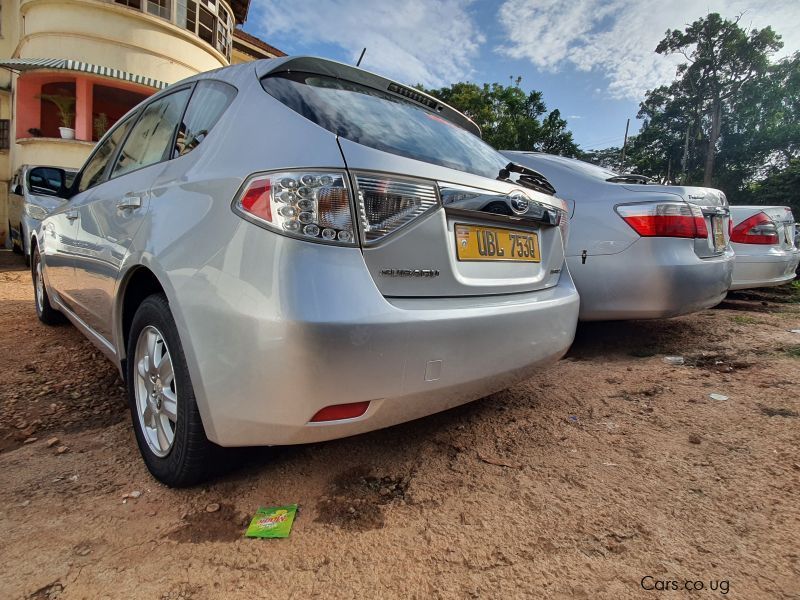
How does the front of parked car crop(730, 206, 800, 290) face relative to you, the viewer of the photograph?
facing away from the viewer and to the left of the viewer

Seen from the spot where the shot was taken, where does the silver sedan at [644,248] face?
facing away from the viewer and to the left of the viewer

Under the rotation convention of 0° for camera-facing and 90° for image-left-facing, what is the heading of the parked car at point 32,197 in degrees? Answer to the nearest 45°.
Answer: approximately 315°

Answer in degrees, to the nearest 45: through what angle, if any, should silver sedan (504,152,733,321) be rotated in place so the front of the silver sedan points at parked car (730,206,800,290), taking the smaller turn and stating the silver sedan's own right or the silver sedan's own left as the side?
approximately 90° to the silver sedan's own right

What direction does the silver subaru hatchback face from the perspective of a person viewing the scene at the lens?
facing away from the viewer and to the left of the viewer

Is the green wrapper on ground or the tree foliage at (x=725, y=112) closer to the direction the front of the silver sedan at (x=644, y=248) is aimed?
the tree foliage

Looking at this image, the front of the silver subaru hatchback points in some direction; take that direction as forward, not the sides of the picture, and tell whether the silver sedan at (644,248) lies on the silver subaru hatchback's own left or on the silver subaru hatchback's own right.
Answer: on the silver subaru hatchback's own right

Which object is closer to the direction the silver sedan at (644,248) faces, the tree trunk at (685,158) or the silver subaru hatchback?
the tree trunk

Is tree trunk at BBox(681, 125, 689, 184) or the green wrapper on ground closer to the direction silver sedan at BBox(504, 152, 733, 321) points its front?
the tree trunk
